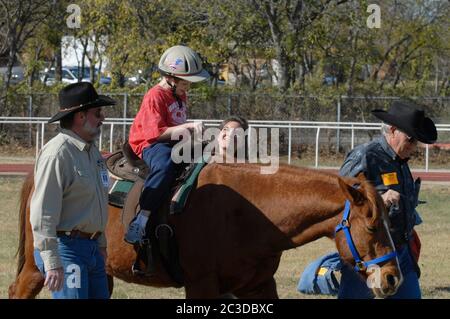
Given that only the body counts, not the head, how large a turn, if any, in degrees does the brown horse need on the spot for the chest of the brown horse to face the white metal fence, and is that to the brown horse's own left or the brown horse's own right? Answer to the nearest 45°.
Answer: approximately 90° to the brown horse's own left

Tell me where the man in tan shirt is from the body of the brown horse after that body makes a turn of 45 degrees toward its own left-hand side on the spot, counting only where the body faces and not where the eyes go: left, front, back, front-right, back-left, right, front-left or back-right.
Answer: back

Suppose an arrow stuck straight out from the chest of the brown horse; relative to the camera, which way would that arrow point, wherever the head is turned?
to the viewer's right

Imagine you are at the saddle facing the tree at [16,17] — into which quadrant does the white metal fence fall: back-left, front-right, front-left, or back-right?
front-right

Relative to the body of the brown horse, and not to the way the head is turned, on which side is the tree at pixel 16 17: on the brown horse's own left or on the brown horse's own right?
on the brown horse's own left

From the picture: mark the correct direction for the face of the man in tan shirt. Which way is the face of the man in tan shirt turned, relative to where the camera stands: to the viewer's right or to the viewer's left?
to the viewer's right
